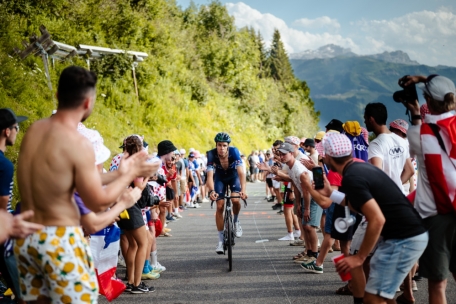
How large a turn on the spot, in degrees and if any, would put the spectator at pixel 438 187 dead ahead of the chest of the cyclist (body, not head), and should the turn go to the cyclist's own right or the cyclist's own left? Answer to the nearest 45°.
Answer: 0° — they already face them

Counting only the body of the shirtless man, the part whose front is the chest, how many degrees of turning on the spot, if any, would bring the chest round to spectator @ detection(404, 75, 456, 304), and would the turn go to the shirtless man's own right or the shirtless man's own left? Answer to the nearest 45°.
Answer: approximately 45° to the shirtless man's own right

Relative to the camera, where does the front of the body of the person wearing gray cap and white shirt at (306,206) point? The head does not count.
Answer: to the viewer's left

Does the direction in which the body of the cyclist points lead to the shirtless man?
yes

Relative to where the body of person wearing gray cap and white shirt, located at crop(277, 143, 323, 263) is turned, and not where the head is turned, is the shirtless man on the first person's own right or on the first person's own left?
on the first person's own left

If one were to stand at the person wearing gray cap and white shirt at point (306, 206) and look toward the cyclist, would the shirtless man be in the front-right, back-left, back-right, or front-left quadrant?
back-left

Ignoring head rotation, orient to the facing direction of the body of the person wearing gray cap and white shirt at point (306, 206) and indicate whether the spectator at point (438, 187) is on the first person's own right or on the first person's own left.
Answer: on the first person's own left

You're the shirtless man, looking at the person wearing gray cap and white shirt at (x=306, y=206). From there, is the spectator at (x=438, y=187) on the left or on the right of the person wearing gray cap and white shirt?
right

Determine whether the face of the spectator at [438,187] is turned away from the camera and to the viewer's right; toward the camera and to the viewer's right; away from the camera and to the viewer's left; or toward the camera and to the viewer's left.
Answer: away from the camera and to the viewer's left

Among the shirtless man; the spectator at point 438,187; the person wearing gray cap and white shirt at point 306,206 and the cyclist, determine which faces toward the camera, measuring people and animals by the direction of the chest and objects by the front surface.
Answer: the cyclist
